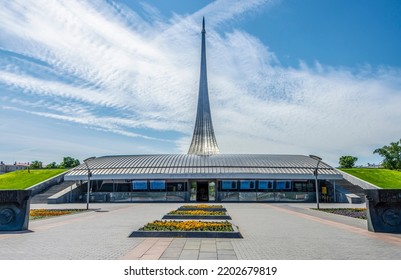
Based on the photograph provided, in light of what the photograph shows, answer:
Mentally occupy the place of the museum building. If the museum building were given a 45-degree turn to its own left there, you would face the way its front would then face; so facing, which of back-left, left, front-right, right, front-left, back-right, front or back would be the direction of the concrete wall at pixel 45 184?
back-right

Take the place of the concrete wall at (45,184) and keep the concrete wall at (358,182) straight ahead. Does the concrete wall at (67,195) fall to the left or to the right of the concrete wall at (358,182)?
right

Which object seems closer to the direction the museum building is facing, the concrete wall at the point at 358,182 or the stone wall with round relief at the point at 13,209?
the stone wall with round relief

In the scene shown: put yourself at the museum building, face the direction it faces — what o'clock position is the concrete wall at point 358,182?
The concrete wall is roughly at 9 o'clock from the museum building.

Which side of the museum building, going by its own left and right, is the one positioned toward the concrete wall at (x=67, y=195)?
right

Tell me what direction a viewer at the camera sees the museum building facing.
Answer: facing the viewer

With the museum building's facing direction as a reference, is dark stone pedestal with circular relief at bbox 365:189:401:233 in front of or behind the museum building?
in front

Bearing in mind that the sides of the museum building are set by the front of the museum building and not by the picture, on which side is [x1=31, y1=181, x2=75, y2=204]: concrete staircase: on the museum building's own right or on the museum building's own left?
on the museum building's own right

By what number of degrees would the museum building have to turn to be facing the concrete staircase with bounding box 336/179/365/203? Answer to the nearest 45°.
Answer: approximately 90° to its left

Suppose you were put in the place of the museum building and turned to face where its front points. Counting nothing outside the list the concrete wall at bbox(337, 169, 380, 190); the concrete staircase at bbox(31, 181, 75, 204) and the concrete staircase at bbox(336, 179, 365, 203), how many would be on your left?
2
